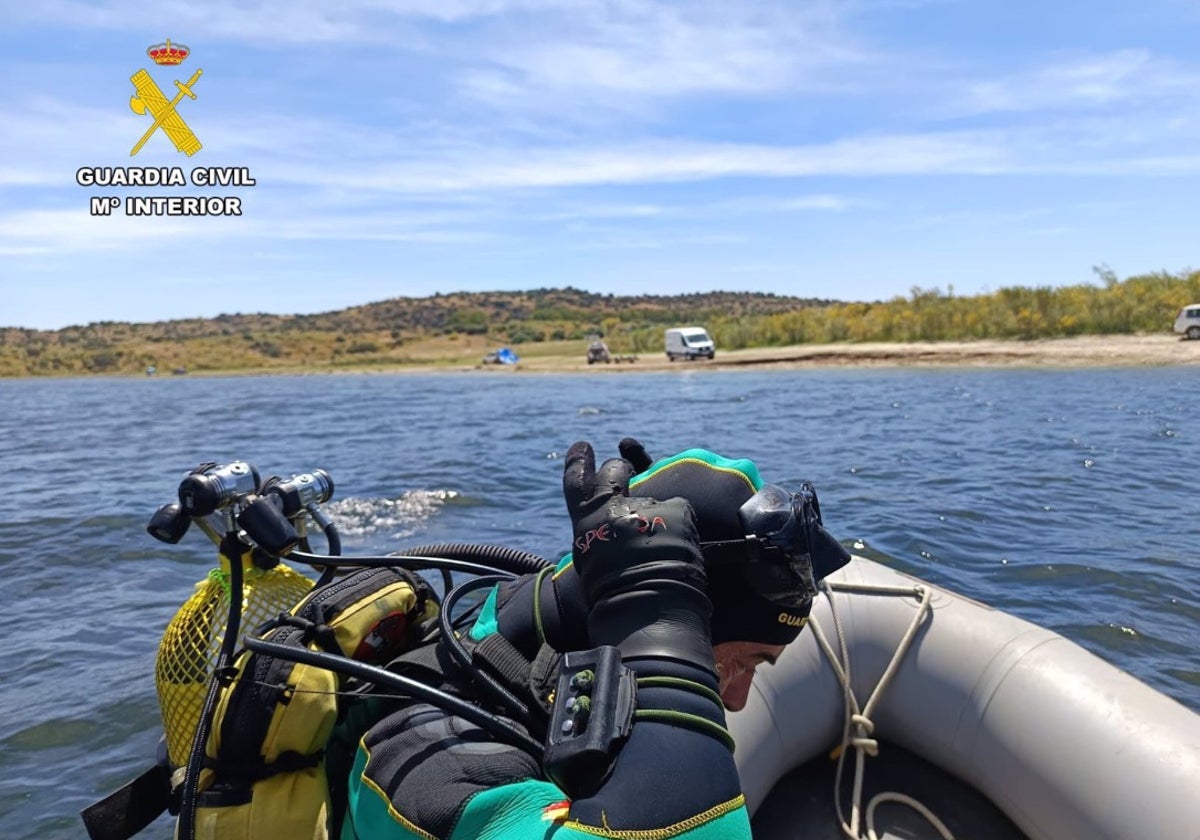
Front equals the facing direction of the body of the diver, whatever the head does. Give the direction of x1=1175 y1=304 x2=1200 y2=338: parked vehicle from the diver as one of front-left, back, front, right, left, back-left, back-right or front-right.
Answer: front-left

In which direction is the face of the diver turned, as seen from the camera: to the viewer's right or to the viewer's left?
to the viewer's right

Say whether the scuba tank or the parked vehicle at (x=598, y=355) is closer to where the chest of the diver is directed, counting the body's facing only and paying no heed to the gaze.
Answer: the parked vehicle

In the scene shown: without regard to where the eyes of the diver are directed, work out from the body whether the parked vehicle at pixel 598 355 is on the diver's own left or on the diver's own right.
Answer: on the diver's own left

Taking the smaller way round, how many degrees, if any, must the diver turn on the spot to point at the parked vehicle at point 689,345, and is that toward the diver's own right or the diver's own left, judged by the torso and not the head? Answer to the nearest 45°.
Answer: approximately 90° to the diver's own left

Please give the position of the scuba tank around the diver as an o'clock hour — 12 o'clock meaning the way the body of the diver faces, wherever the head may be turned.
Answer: The scuba tank is roughly at 7 o'clock from the diver.

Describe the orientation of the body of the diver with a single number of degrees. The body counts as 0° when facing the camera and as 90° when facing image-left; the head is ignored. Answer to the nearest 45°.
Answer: approximately 270°
